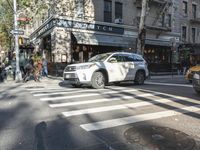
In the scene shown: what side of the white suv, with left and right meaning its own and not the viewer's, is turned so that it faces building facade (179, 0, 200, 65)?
back

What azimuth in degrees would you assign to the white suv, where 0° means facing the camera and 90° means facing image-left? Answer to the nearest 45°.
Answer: approximately 45°
